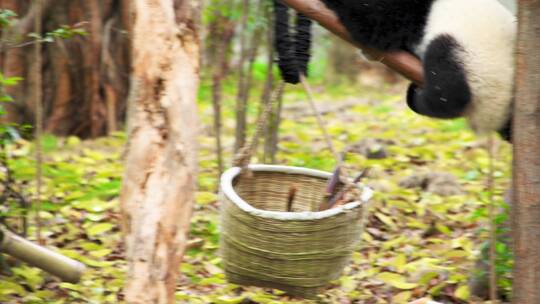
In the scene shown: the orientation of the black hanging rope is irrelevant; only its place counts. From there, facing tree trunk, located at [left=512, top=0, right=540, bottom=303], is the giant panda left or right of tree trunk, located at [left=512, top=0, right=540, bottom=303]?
left

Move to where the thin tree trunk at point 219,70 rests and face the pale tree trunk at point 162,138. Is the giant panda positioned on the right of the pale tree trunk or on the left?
left

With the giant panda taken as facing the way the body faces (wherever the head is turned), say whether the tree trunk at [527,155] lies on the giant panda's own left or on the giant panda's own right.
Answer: on the giant panda's own left

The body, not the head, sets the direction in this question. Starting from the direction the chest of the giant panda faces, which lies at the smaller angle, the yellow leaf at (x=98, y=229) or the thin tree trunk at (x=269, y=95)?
the yellow leaf

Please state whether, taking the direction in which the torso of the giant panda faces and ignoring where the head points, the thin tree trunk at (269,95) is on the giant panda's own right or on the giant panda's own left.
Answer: on the giant panda's own right
